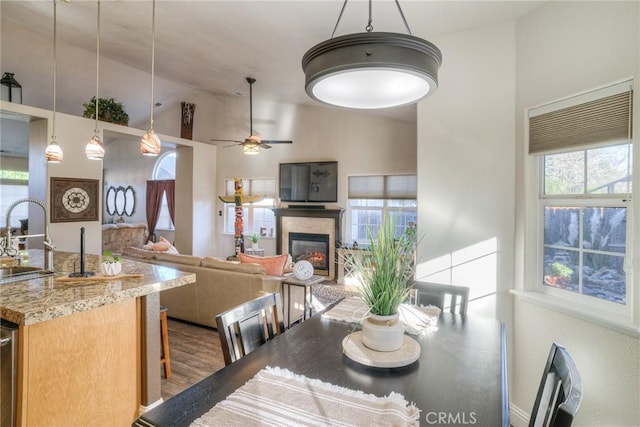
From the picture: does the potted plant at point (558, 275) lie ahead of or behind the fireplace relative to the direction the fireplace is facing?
ahead

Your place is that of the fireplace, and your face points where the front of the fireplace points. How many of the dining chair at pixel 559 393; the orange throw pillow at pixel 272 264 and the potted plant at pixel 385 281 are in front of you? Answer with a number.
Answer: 3

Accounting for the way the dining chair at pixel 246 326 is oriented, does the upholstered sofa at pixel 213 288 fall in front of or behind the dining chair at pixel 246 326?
behind

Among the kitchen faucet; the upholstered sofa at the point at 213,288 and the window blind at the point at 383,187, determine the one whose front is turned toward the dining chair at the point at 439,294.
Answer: the window blind

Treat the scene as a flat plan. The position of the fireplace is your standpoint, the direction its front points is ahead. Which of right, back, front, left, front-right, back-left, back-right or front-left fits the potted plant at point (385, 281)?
front

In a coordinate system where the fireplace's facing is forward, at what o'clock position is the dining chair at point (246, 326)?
The dining chair is roughly at 12 o'clock from the fireplace.

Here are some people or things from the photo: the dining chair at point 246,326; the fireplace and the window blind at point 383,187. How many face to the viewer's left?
0

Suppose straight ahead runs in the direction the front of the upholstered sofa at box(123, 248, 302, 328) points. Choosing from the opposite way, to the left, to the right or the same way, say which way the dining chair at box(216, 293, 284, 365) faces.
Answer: to the right

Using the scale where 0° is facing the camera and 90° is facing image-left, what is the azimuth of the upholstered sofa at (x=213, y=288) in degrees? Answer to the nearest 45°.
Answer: approximately 225°

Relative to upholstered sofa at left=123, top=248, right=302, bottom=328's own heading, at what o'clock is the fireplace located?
The fireplace is roughly at 12 o'clock from the upholstered sofa.

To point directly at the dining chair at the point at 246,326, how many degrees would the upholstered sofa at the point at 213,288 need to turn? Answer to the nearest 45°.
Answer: approximately 135° to its right

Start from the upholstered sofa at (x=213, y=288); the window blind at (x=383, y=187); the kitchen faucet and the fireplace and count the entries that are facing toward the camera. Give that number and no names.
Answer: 2

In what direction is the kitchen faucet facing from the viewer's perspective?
to the viewer's left

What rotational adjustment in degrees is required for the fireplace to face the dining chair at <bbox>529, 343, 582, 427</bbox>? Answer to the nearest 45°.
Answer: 0° — it already faces it

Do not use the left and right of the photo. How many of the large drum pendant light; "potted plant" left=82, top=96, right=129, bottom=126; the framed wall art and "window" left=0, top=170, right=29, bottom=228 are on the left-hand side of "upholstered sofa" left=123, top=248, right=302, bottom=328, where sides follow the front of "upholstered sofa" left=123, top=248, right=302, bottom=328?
3

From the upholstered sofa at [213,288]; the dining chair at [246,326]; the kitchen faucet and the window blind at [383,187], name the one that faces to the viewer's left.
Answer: the kitchen faucet

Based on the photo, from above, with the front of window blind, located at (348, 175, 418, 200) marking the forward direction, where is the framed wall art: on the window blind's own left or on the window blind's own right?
on the window blind's own right

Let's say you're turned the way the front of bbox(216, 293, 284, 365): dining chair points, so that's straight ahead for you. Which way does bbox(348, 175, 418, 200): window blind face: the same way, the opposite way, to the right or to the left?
to the right

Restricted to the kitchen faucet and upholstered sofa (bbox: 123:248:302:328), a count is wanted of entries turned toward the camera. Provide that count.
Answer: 0

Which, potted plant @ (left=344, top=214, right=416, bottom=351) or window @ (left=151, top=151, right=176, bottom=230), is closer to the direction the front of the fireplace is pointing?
the potted plant

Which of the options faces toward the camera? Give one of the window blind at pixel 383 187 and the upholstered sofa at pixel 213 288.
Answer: the window blind

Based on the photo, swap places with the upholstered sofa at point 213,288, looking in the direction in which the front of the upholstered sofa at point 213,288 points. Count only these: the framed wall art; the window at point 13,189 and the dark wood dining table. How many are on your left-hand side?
2

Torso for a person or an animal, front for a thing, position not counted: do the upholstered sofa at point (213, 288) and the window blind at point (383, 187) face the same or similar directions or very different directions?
very different directions
